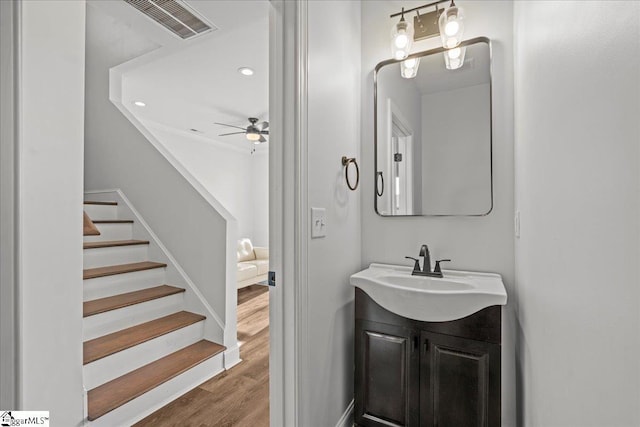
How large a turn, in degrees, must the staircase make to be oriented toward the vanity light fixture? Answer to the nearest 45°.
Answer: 0° — it already faces it

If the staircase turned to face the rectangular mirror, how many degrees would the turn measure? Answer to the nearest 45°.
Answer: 0° — it already faces it

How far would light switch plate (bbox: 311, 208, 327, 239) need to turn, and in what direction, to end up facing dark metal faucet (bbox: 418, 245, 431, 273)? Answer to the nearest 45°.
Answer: approximately 90° to its left

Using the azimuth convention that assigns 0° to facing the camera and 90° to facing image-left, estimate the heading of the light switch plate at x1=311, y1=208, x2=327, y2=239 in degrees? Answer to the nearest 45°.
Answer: approximately 315°

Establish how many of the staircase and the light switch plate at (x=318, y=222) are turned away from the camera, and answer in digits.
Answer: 0

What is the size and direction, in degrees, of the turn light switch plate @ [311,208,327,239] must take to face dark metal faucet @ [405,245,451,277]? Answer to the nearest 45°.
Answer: approximately 90° to its left

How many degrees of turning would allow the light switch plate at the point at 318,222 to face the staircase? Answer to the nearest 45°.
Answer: approximately 180°

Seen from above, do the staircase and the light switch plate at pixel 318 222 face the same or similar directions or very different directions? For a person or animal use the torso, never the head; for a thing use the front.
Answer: same or similar directions

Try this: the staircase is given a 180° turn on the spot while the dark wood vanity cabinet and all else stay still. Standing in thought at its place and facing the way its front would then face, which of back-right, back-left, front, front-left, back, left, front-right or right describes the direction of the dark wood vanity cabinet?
back

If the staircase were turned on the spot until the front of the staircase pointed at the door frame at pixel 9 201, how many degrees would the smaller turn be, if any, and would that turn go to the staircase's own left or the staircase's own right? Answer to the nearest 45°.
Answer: approximately 45° to the staircase's own right
